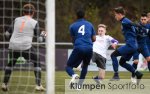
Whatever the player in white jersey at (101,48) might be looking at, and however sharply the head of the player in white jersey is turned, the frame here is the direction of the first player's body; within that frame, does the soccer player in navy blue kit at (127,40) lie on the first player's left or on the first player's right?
on the first player's left

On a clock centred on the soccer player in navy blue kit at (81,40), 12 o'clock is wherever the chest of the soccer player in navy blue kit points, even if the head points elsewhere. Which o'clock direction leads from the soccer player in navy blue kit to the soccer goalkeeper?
The soccer goalkeeper is roughly at 9 o'clock from the soccer player in navy blue kit.

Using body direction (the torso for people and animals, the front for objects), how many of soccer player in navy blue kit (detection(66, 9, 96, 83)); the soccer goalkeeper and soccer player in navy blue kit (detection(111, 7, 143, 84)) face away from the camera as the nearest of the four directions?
2

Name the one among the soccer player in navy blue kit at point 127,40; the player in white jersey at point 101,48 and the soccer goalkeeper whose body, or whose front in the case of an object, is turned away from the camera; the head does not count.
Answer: the soccer goalkeeper

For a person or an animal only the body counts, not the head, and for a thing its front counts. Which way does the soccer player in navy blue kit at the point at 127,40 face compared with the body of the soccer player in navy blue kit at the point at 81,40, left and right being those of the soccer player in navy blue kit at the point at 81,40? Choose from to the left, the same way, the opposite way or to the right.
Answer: to the left

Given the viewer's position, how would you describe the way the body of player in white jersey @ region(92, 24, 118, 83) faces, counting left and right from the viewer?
facing the viewer and to the left of the viewer

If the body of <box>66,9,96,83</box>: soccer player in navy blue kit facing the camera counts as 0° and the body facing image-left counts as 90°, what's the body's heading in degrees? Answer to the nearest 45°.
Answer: approximately 180°

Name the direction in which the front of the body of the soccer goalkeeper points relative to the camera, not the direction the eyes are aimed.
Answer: away from the camera

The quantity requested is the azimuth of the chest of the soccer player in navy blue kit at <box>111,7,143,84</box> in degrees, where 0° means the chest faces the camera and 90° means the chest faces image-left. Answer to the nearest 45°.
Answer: approximately 90°

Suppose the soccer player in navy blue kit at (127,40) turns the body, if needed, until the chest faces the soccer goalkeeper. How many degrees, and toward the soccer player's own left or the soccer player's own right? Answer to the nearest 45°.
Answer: approximately 45° to the soccer player's own left

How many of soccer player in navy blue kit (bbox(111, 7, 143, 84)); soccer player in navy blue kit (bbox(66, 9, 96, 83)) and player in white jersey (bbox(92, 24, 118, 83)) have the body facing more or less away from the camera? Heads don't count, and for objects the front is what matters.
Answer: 1
